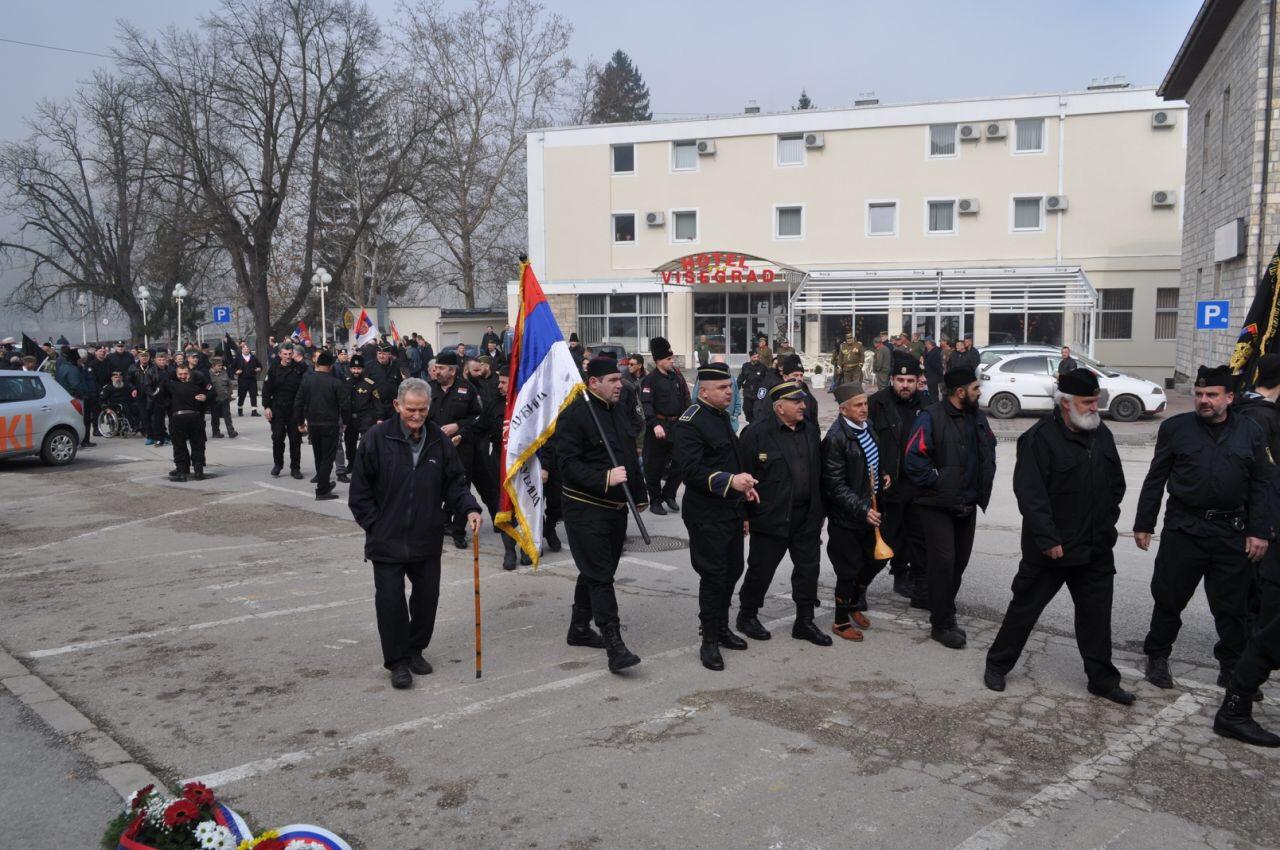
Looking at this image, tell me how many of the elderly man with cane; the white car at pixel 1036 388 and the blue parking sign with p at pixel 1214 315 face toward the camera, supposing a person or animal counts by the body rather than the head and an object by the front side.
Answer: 2

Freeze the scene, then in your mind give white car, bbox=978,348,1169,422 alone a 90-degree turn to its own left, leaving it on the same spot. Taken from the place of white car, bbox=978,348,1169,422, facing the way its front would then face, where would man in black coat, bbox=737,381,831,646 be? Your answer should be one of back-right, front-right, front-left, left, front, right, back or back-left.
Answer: back

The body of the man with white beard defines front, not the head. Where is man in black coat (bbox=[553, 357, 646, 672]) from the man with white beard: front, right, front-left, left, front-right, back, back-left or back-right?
back-right

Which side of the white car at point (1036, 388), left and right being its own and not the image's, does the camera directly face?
right

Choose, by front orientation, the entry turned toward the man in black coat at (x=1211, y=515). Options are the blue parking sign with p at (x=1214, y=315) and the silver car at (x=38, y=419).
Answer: the blue parking sign with p

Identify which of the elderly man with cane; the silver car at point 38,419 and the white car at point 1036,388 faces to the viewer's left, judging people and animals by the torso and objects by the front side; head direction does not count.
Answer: the silver car at point 38,419

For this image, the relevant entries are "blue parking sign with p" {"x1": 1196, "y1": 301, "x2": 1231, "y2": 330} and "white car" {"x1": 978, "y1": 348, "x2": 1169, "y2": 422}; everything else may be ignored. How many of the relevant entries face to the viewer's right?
1

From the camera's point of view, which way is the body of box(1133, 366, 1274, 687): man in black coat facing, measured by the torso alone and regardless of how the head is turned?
toward the camera

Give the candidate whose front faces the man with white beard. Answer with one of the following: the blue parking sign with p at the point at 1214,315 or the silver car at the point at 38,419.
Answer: the blue parking sign with p

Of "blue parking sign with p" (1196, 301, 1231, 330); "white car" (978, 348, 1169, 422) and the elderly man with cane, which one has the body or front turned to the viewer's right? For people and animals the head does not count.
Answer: the white car

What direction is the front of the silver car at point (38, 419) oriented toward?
to the viewer's left

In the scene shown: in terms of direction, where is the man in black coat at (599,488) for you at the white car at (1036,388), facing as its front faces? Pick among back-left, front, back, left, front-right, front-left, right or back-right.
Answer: right

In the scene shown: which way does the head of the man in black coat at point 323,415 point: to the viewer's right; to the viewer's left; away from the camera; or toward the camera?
away from the camera

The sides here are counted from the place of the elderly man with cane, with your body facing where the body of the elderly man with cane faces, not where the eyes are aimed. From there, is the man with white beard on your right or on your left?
on your left

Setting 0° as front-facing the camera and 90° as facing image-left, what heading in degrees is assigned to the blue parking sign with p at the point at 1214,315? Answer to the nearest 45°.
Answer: approximately 0°

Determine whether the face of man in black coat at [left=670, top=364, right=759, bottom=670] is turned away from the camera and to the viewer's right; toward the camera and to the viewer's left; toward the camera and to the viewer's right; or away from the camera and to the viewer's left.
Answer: toward the camera and to the viewer's right
